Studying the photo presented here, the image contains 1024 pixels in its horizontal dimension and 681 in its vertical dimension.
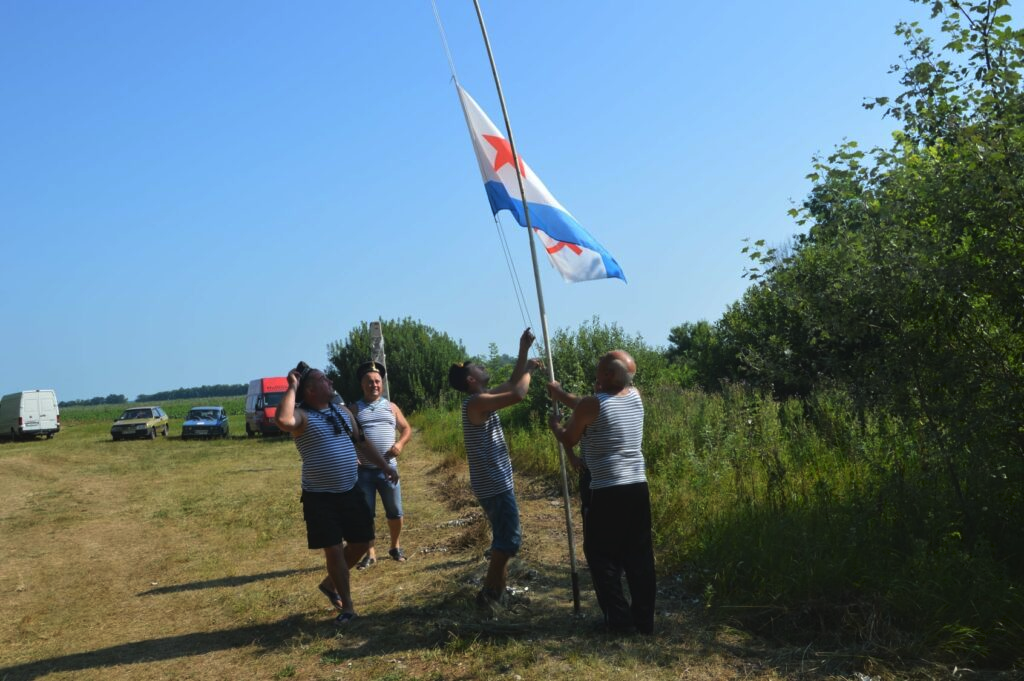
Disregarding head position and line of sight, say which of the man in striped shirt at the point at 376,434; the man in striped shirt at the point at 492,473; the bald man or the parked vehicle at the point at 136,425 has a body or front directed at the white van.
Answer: the bald man

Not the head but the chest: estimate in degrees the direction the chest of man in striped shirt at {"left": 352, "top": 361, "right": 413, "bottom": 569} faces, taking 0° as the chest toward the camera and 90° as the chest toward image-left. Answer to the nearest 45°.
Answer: approximately 0°

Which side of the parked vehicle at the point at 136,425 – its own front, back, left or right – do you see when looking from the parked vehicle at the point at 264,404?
left

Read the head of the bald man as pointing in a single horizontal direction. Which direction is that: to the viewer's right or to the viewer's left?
to the viewer's left

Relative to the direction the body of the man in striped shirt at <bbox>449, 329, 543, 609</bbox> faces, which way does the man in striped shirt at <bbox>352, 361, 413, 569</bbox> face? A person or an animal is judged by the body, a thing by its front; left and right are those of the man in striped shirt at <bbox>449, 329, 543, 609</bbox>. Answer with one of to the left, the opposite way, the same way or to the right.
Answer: to the right

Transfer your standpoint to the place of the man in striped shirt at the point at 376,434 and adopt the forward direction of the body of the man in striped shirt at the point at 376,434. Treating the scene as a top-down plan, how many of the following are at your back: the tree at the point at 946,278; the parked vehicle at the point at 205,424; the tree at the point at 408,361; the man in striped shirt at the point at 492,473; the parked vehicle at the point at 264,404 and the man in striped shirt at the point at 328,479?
3

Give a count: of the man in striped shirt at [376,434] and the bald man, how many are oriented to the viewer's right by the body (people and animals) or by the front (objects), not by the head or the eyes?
0

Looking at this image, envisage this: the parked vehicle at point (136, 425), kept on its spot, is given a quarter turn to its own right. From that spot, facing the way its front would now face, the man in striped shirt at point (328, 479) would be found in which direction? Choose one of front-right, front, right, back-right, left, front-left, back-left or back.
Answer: back-left

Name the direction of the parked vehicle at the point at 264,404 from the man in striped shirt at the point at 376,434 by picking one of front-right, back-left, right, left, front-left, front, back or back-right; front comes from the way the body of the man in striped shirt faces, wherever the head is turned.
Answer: back

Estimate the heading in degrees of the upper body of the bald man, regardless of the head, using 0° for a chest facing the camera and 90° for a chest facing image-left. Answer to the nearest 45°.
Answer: approximately 135°

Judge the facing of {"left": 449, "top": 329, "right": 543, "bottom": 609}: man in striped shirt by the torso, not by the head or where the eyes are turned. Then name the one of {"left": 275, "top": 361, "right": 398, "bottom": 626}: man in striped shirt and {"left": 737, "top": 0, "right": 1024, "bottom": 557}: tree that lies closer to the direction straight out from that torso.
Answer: the tree

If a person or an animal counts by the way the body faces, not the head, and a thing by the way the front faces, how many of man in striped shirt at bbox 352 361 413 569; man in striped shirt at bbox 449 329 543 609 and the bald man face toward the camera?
1

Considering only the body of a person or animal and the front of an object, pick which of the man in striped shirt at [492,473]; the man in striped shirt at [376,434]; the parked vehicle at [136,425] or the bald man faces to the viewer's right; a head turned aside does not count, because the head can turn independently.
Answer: the man in striped shirt at [492,473]

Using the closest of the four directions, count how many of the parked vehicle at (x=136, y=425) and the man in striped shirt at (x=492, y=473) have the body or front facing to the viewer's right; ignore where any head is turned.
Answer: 1

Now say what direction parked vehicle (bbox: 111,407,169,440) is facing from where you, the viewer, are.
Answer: facing the viewer and to the left of the viewer

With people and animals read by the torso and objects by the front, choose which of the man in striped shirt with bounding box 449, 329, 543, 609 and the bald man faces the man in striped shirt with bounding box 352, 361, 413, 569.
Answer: the bald man

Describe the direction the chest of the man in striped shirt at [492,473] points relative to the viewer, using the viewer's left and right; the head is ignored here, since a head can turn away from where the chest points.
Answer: facing to the right of the viewer

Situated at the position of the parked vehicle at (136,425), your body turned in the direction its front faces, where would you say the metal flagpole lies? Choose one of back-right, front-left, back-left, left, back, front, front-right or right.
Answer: front-left
